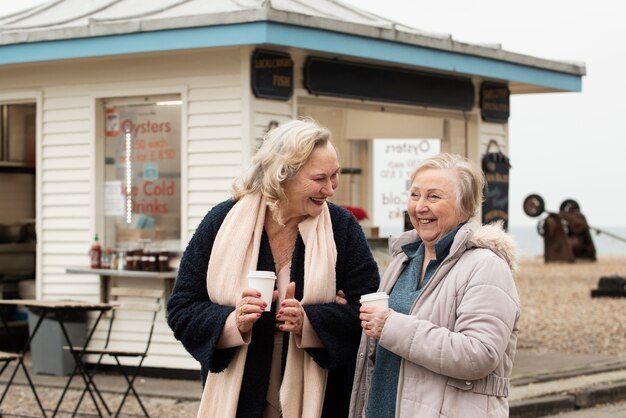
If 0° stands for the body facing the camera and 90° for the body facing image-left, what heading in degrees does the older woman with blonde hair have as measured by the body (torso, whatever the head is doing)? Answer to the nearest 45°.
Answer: approximately 0°

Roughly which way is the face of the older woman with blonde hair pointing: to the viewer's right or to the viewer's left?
to the viewer's right

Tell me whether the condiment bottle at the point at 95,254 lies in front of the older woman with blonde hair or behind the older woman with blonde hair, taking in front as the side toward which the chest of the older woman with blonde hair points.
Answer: behind

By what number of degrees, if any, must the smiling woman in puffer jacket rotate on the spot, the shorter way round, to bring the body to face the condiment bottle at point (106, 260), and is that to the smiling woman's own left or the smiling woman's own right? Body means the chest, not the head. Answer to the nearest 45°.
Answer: approximately 90° to the smiling woman's own right

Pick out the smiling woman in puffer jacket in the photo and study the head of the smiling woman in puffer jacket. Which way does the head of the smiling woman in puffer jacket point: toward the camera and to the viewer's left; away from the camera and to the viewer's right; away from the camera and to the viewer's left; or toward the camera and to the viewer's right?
toward the camera and to the viewer's left

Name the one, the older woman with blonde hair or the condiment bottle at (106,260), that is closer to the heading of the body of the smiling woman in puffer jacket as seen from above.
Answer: the older woman with blonde hair

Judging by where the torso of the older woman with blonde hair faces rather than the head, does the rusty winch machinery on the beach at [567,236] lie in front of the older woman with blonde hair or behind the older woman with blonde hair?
behind

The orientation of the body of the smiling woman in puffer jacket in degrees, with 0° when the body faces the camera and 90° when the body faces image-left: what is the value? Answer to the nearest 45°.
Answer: approximately 45°

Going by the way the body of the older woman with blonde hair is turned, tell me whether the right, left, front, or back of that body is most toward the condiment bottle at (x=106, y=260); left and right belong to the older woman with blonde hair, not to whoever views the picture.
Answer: back

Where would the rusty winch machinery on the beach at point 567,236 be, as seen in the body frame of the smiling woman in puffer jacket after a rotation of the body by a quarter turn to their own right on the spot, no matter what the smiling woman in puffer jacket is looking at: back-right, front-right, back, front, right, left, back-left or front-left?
front-right

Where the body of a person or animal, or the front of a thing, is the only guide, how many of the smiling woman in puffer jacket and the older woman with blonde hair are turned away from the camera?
0

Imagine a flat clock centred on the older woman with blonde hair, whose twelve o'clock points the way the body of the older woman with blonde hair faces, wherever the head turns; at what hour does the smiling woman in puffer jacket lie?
The smiling woman in puffer jacket is roughly at 10 o'clock from the older woman with blonde hair.

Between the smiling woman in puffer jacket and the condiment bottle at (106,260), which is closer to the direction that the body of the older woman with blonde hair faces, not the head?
the smiling woman in puffer jacket
